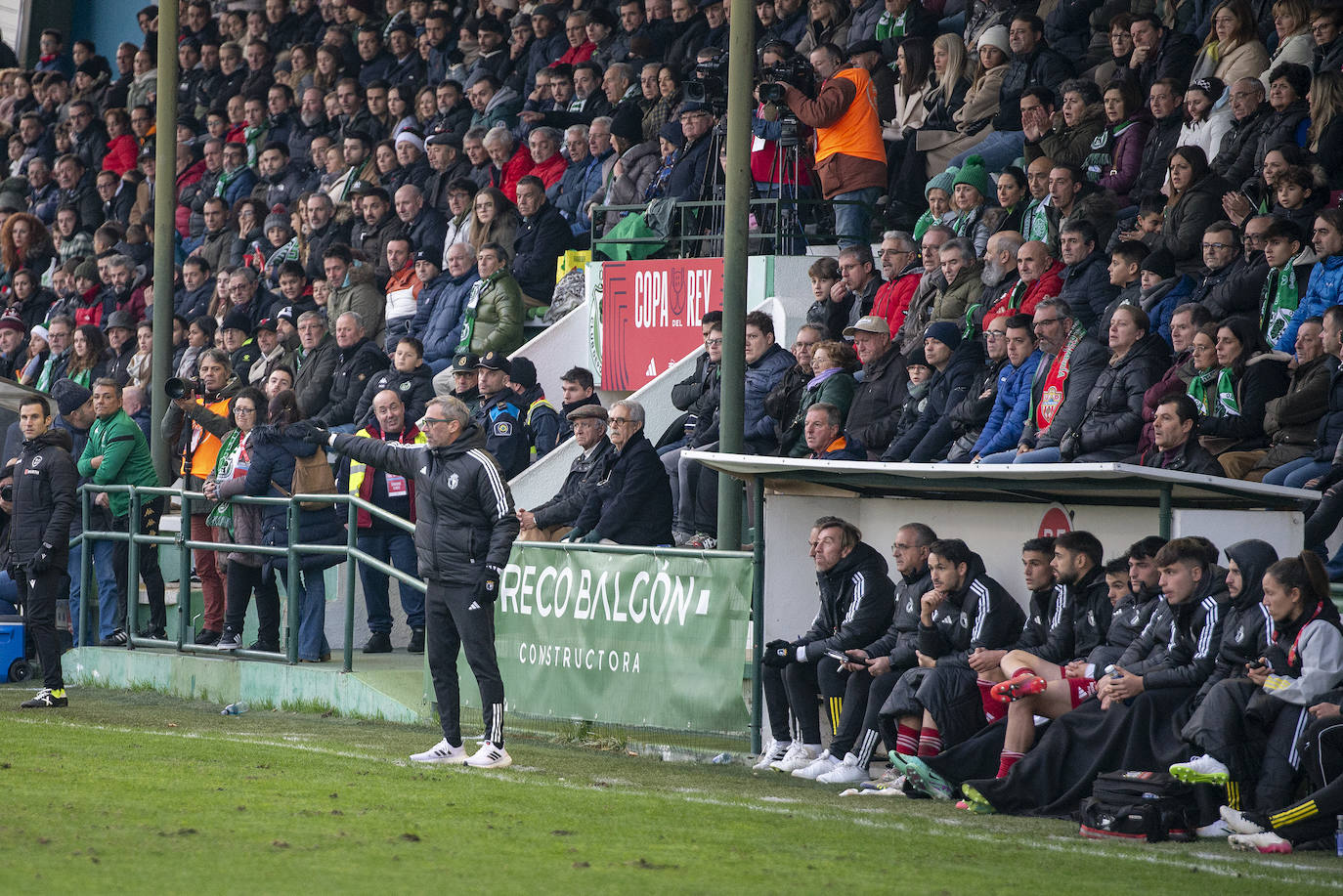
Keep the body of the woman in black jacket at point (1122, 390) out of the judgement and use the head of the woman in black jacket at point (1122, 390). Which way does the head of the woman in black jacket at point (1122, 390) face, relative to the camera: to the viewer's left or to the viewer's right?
to the viewer's left

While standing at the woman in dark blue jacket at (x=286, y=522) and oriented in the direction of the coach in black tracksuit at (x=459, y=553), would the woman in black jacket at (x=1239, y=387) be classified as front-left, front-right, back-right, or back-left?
front-left

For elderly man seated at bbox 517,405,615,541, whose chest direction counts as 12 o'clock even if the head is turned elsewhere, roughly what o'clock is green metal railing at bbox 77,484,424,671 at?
The green metal railing is roughly at 2 o'clock from the elderly man seated.

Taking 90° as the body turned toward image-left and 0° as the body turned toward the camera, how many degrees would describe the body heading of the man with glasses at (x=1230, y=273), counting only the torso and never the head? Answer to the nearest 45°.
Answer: approximately 45°

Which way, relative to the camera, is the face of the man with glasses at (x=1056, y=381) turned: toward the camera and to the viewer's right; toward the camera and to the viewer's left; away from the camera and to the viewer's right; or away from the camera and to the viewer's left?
toward the camera and to the viewer's left

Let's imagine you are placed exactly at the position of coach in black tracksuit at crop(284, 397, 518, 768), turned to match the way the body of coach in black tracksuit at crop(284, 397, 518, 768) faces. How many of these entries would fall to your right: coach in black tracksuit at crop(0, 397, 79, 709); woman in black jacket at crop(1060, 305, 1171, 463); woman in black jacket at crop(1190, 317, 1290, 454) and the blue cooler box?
2

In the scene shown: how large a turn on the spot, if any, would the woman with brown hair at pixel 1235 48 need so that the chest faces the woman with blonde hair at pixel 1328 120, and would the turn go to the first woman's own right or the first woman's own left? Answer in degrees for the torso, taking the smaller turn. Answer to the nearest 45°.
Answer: approximately 90° to the first woman's own left

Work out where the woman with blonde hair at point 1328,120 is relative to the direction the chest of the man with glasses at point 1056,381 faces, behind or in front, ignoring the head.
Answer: behind

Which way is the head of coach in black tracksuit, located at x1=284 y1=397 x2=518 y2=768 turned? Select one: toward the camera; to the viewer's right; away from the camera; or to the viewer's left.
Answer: to the viewer's left

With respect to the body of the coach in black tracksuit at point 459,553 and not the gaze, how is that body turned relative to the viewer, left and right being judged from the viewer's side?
facing the viewer and to the left of the viewer

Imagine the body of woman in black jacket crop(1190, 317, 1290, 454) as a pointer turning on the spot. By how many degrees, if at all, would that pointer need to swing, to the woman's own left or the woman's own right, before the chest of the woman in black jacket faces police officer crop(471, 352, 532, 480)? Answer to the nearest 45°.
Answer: approximately 45° to the woman's own right

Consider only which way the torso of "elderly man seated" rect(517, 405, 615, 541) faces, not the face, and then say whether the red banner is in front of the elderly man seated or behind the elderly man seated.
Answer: behind

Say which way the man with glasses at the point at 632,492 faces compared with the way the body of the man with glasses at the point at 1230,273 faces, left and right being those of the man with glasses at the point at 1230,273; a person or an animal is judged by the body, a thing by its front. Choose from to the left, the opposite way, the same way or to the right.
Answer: the same way

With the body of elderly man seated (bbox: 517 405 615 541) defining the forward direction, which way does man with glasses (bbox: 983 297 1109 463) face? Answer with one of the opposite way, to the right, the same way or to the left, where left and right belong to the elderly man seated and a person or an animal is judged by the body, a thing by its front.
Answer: the same way

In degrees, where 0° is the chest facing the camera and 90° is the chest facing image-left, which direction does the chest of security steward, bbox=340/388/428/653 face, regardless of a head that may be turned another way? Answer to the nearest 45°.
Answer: approximately 0°

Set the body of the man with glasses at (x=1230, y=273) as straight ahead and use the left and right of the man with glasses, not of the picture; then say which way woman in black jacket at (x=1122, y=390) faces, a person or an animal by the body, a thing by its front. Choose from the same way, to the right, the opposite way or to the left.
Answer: the same way

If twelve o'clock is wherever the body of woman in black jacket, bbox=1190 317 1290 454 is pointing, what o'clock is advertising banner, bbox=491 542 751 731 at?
The advertising banner is roughly at 1 o'clock from the woman in black jacket.
